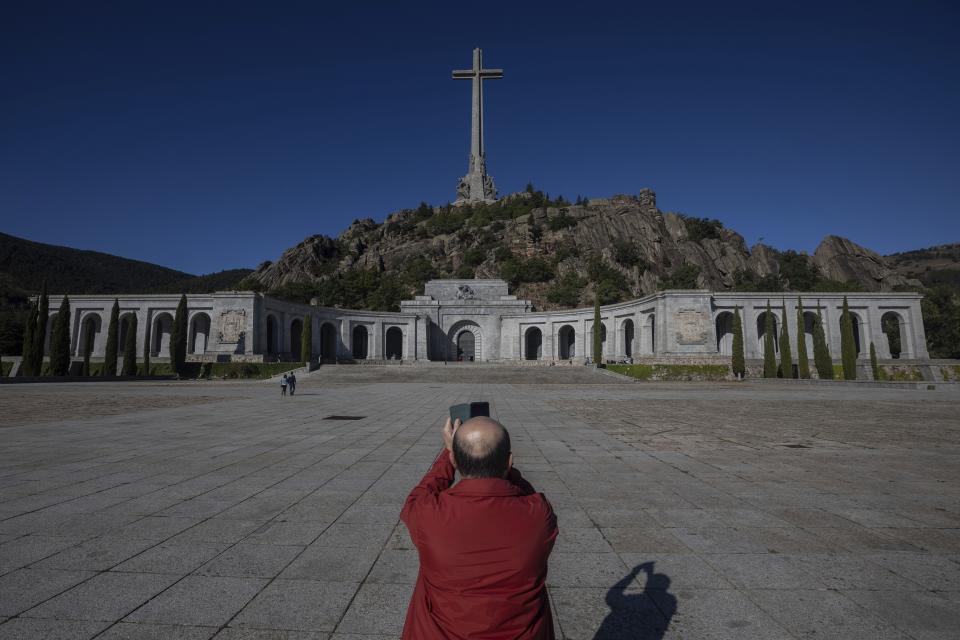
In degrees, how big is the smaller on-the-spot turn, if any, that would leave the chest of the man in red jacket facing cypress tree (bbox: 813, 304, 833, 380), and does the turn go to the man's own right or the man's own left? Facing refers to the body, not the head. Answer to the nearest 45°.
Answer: approximately 45° to the man's own right

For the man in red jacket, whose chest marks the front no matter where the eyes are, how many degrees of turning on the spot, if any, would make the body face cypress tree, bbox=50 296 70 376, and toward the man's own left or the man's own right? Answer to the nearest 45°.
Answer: approximately 45° to the man's own left

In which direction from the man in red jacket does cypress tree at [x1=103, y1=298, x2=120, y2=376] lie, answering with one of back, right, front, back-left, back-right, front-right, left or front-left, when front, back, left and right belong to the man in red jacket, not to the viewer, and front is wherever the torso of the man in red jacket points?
front-left

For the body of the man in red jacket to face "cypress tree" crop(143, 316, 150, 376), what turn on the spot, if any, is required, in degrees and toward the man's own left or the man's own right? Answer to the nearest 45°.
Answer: approximately 45° to the man's own left

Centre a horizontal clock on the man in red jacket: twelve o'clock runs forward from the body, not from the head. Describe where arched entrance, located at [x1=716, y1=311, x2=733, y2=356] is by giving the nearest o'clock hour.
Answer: The arched entrance is roughly at 1 o'clock from the man in red jacket.

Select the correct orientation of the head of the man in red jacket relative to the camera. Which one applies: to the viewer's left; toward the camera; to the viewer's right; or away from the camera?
away from the camera

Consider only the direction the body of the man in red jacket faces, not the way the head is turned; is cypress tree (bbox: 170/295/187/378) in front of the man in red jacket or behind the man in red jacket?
in front

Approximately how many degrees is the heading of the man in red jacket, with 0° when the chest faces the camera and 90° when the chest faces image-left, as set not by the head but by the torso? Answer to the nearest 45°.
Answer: approximately 180°
